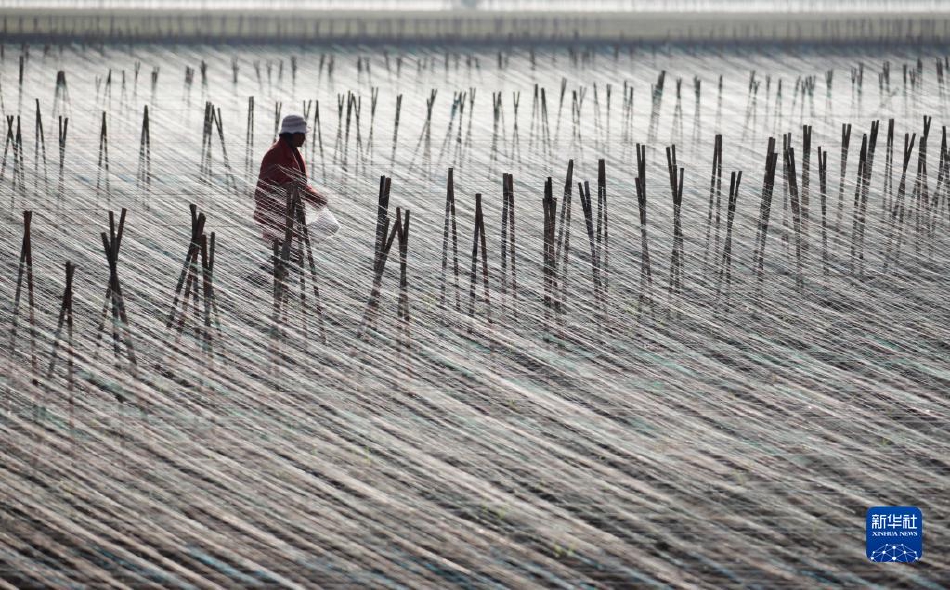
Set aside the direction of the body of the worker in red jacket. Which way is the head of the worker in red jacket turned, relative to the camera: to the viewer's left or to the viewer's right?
to the viewer's right

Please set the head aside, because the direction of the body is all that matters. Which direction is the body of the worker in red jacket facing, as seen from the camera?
to the viewer's right
